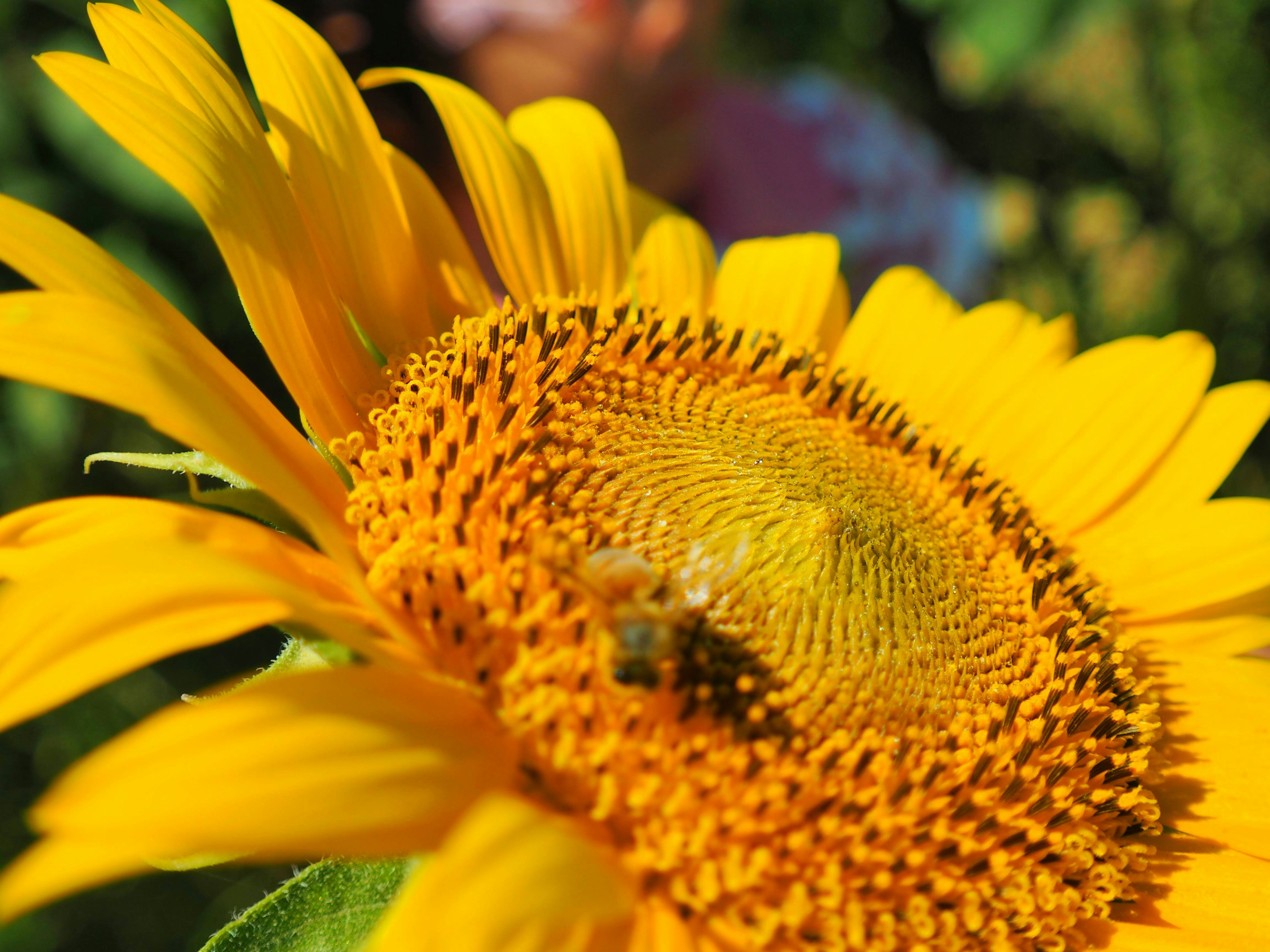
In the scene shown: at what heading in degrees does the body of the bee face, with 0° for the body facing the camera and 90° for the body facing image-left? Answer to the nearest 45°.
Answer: approximately 0°
